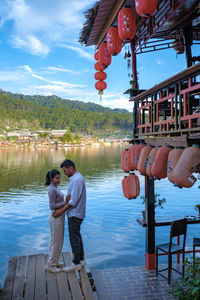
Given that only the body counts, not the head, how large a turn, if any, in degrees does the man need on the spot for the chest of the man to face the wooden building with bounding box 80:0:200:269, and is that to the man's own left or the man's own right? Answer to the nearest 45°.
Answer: approximately 135° to the man's own right

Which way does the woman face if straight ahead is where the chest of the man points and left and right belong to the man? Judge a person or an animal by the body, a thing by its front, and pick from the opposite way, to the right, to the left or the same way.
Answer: the opposite way

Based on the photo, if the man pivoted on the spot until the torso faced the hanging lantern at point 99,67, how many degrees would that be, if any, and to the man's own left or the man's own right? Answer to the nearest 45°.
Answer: approximately 90° to the man's own right

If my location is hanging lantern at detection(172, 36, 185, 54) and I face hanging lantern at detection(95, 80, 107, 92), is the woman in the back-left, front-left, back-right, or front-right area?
front-left

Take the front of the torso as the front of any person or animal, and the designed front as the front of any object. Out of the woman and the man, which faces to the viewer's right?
the woman

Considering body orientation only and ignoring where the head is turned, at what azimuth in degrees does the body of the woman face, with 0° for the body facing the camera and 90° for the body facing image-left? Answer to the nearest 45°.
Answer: approximately 270°

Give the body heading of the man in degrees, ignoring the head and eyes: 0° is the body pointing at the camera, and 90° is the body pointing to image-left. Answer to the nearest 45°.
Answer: approximately 90°

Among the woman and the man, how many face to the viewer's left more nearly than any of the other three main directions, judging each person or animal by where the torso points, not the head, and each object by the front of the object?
1

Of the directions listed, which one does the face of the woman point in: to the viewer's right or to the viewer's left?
to the viewer's right

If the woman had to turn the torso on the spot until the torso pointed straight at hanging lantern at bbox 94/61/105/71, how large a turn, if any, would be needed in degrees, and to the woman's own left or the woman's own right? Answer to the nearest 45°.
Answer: approximately 90° to the woman's own left
